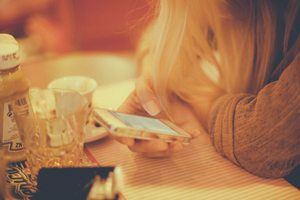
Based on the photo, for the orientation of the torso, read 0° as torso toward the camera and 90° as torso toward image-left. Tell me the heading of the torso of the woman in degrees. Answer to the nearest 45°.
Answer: approximately 90°

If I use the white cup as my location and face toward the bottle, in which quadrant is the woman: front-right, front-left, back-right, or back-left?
back-left
